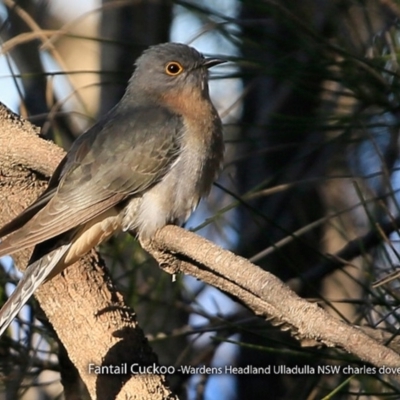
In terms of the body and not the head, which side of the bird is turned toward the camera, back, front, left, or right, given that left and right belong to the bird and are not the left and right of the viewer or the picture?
right
